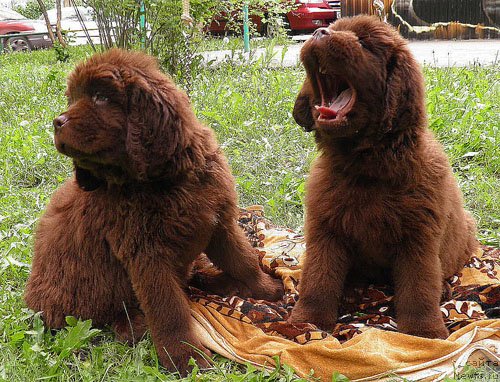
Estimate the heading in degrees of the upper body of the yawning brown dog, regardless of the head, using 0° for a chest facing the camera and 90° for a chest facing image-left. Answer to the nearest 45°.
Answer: approximately 45°

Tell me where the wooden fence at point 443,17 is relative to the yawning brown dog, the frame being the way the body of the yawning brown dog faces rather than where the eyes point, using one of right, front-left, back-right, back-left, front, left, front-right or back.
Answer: back-right

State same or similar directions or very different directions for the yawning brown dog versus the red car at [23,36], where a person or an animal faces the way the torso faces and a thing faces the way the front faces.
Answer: very different directions

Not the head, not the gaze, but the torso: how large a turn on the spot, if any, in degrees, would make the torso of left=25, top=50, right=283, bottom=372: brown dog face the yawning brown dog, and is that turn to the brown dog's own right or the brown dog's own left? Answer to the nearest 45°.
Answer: approximately 45° to the brown dog's own left

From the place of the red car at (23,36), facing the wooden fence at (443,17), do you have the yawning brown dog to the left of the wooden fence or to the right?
right

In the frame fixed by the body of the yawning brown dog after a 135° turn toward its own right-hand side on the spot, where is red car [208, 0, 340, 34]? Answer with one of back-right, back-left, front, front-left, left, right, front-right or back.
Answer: front
